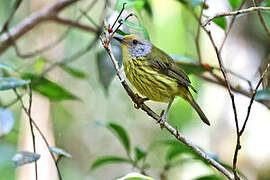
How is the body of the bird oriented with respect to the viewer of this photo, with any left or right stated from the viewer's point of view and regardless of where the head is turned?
facing to the left of the viewer

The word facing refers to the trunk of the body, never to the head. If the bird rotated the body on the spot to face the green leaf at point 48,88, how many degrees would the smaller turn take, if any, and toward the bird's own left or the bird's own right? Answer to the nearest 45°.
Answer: approximately 45° to the bird's own right

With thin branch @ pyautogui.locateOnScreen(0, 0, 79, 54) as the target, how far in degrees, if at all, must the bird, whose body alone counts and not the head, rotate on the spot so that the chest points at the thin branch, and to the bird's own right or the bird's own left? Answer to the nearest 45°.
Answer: approximately 45° to the bird's own right
